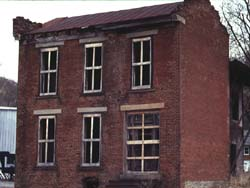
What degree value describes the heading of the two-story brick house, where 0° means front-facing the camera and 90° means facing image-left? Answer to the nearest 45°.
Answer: approximately 45°
